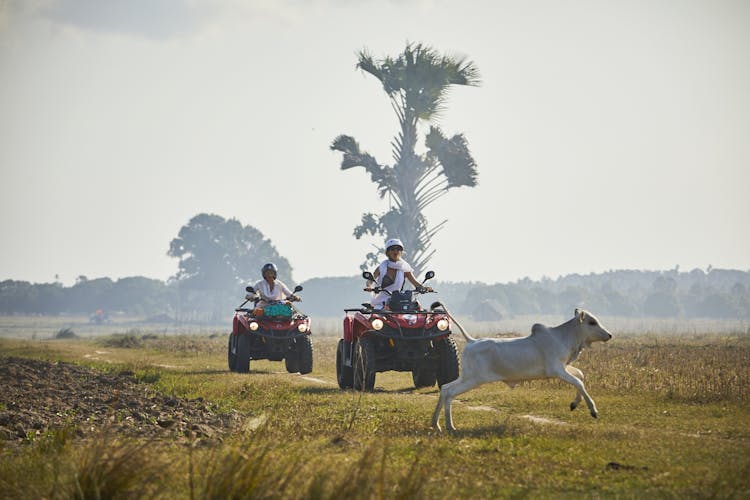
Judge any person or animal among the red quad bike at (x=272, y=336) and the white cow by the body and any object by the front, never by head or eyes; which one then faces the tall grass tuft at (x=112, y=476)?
the red quad bike

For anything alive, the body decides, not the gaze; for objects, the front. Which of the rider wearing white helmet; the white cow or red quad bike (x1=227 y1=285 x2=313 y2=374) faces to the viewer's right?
the white cow

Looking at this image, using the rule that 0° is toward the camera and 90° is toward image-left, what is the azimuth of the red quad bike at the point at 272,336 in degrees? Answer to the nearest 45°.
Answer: approximately 0°

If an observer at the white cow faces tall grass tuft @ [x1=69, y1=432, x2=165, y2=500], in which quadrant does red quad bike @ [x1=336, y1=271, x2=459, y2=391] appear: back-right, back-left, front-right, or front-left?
back-right

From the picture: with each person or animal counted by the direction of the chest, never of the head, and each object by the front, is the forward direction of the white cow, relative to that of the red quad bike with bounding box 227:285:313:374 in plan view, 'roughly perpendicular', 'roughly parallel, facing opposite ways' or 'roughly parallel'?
roughly perpendicular

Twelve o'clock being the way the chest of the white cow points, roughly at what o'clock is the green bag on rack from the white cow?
The green bag on rack is roughly at 8 o'clock from the white cow.

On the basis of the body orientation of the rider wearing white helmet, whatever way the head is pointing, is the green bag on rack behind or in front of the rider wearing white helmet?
behind

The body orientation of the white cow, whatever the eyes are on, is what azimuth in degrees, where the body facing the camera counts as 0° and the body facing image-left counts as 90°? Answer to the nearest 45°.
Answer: approximately 270°

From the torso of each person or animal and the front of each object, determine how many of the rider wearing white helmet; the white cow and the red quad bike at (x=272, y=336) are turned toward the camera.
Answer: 2
